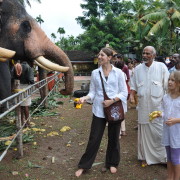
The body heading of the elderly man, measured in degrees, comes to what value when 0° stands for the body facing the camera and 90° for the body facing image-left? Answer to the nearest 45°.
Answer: approximately 45°

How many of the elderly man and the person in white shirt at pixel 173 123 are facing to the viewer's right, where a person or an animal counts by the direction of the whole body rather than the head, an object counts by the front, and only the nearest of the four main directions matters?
0

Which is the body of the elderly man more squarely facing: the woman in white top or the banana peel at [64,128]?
the woman in white top

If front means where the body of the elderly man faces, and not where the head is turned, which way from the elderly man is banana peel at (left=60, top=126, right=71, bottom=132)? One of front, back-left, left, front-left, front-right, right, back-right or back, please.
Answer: right

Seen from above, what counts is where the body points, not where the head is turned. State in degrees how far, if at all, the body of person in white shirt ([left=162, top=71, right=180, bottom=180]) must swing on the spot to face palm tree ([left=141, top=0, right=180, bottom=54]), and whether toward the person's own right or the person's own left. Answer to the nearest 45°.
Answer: approximately 135° to the person's own right

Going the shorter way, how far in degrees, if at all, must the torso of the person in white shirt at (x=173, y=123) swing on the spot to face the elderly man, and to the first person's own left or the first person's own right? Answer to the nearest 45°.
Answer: approximately 90° to the first person's own right

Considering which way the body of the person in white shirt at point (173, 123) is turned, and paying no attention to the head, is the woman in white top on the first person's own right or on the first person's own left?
on the first person's own right

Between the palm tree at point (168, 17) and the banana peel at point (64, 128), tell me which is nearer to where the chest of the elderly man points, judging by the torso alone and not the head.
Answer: the banana peel
